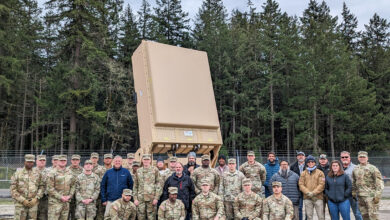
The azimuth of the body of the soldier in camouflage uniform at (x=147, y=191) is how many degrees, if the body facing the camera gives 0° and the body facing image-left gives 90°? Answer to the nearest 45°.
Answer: approximately 0°

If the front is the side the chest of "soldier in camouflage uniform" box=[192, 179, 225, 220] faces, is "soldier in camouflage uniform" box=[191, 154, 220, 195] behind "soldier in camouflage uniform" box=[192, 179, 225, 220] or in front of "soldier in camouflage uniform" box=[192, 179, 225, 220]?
behind

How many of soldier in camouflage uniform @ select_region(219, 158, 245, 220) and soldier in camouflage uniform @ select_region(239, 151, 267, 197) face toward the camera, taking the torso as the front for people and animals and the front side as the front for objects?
2

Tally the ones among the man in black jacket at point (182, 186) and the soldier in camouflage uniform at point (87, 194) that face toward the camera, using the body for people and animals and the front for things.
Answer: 2

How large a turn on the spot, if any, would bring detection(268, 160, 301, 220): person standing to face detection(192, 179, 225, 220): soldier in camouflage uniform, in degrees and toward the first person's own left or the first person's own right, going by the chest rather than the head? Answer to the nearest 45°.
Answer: approximately 45° to the first person's own right

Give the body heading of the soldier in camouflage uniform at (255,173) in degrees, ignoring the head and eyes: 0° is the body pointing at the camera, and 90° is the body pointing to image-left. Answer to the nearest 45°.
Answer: approximately 0°

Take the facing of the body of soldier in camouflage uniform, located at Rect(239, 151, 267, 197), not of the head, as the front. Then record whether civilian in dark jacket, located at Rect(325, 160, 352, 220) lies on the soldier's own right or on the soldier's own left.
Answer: on the soldier's own left

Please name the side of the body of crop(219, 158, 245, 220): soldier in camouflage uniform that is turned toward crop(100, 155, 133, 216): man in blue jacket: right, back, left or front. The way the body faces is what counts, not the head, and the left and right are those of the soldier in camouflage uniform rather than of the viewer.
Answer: right

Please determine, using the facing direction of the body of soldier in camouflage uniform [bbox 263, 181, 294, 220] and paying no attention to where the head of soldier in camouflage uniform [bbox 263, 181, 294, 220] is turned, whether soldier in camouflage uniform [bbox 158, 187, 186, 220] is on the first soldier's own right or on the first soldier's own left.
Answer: on the first soldier's own right

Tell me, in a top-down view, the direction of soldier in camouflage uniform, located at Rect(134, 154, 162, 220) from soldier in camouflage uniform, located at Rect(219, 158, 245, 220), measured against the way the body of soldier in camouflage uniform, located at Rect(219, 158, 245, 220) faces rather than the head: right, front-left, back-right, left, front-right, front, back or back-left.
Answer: right
